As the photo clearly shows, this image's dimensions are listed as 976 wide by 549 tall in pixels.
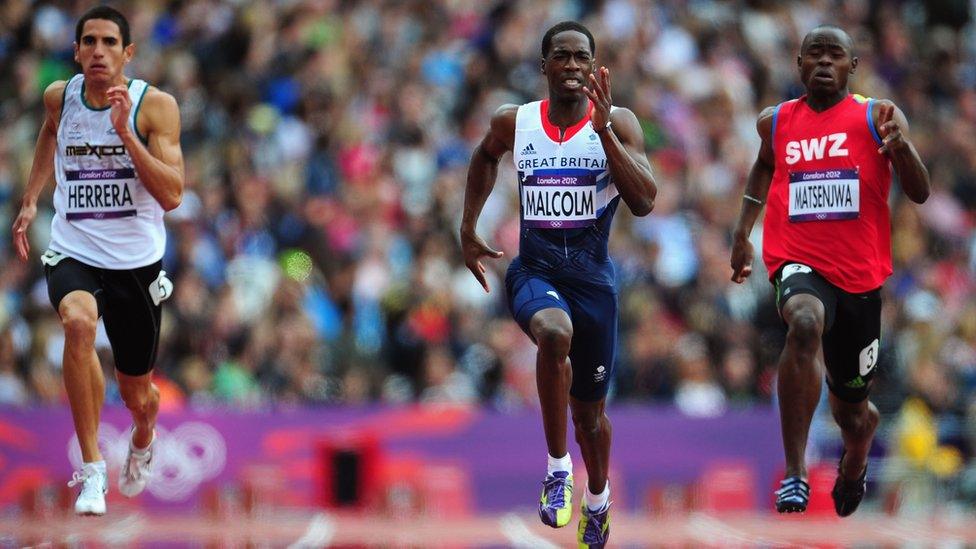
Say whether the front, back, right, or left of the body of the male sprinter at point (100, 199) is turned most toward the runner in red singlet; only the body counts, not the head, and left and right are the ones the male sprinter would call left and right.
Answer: left

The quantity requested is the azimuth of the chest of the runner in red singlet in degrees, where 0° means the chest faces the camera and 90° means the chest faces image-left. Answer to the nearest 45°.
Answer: approximately 0°

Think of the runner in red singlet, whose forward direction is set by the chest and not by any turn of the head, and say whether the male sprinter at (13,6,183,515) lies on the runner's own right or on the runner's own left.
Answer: on the runner's own right

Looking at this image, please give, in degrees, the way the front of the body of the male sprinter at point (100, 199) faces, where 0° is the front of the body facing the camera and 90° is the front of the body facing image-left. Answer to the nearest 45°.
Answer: approximately 0°

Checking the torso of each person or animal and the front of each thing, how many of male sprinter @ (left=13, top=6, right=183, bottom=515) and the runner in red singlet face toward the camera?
2
